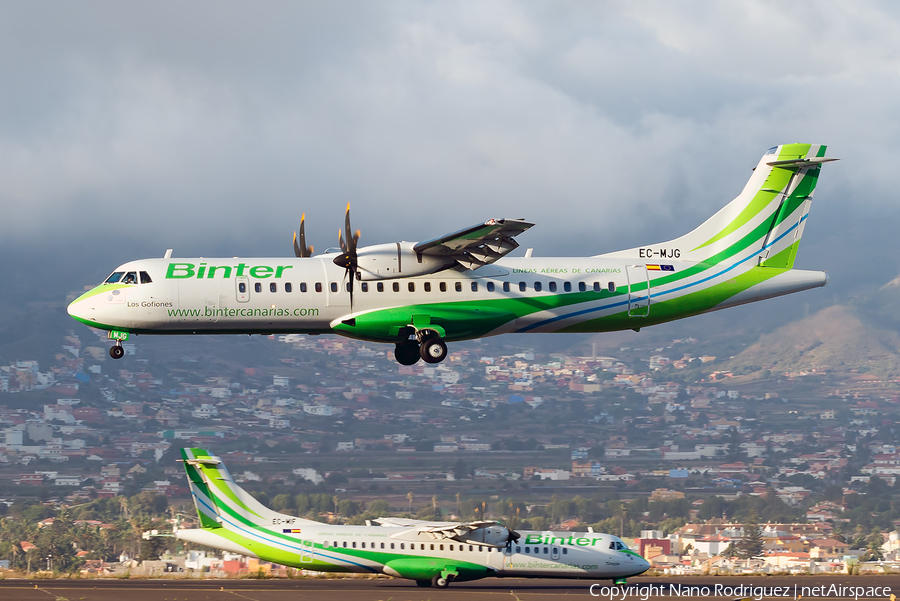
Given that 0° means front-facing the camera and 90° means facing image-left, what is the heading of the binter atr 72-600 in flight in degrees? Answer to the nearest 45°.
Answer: approximately 90°
